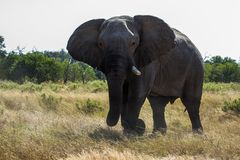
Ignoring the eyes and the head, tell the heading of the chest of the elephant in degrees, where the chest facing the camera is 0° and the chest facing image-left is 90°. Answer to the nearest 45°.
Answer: approximately 45°

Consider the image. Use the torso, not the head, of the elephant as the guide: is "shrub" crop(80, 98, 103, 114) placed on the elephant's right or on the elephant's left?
on the elephant's right
